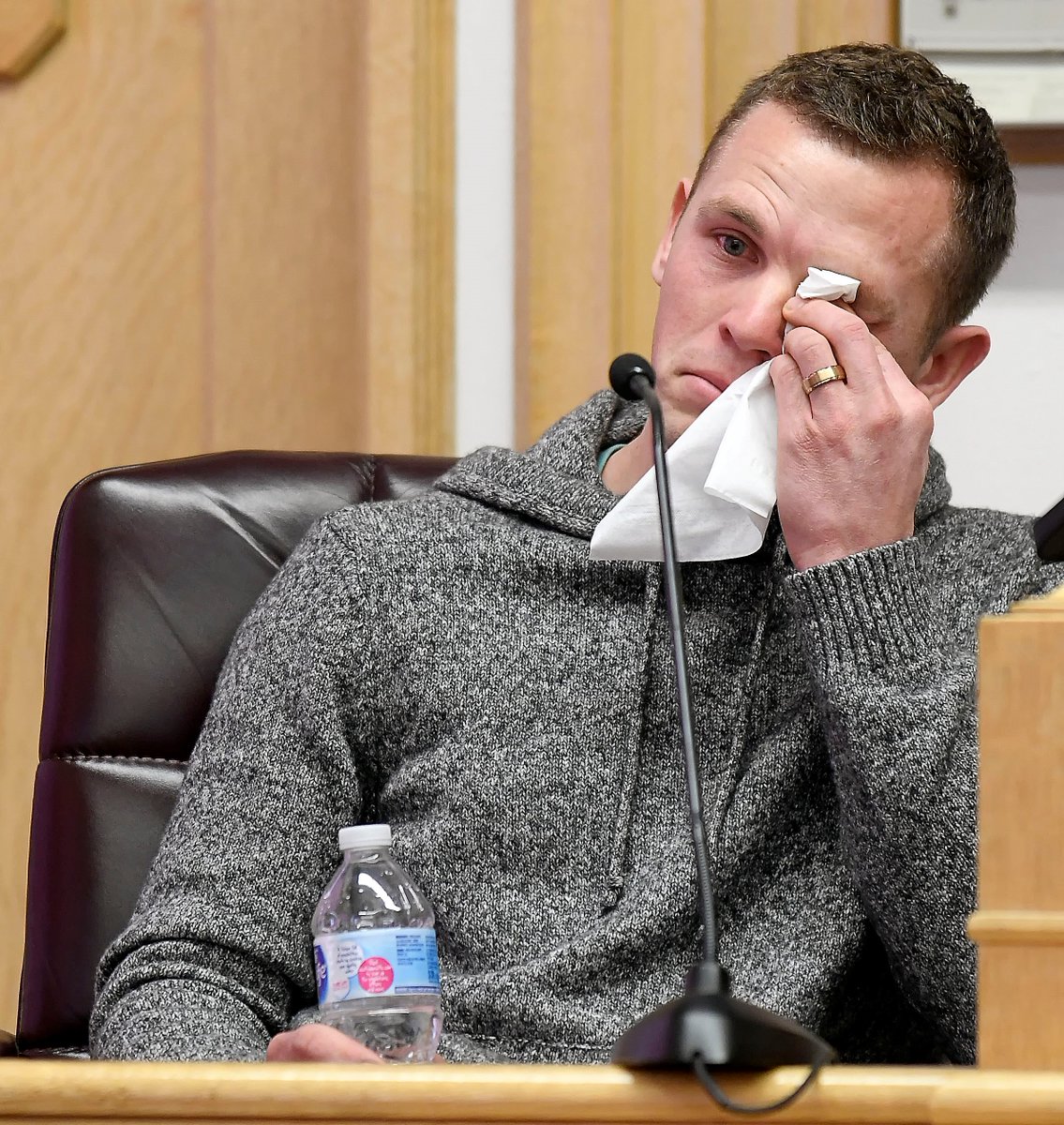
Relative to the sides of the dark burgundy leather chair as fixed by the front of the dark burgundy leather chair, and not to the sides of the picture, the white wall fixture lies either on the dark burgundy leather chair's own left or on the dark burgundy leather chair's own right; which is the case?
on the dark burgundy leather chair's own left

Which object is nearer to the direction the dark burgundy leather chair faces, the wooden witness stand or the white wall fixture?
the wooden witness stand

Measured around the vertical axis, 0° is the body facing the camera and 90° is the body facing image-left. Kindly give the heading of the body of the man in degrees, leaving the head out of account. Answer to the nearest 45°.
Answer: approximately 0°

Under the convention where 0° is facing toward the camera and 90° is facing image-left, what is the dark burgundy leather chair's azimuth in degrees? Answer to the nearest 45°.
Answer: approximately 0°

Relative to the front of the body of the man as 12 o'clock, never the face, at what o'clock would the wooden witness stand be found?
The wooden witness stand is roughly at 12 o'clock from the man.

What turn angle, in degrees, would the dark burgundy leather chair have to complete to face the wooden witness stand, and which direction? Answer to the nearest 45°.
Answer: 0° — it already faces it
